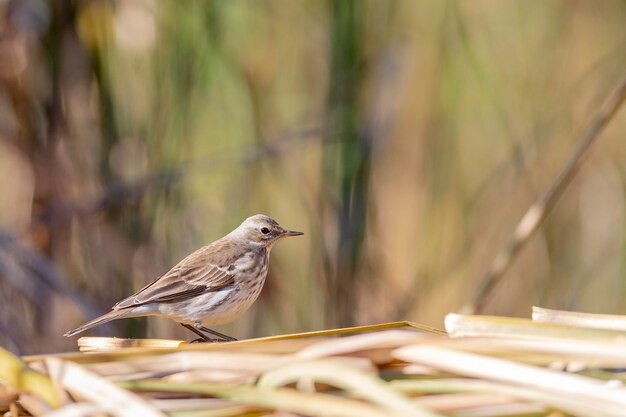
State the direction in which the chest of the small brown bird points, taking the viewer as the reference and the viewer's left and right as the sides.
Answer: facing to the right of the viewer
